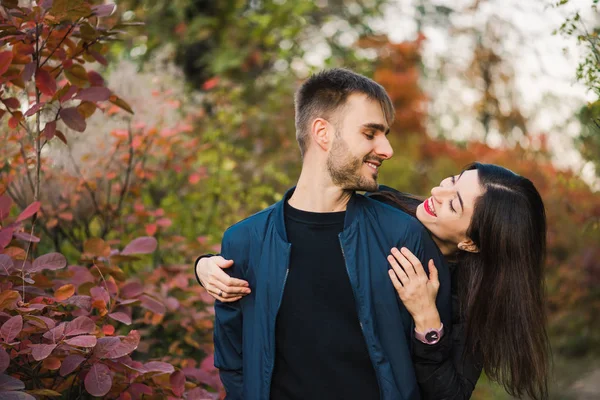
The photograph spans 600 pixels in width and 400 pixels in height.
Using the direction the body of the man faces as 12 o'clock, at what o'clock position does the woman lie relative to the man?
The woman is roughly at 9 o'clock from the man.

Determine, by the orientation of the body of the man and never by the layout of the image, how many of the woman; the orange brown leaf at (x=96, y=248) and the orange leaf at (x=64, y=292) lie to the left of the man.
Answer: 1

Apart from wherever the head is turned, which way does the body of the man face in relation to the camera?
toward the camera

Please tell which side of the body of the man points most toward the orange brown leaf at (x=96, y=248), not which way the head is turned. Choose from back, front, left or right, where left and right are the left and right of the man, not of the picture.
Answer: right

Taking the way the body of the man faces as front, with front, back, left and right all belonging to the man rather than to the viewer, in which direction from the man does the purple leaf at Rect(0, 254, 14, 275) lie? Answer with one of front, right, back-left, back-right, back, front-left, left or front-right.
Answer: right

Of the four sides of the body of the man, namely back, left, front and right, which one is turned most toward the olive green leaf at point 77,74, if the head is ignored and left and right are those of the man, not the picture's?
right

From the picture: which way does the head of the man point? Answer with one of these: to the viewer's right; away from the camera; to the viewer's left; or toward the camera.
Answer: to the viewer's right

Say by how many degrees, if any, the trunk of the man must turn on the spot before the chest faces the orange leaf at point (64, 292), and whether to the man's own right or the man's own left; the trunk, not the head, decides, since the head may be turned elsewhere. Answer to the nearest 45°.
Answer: approximately 90° to the man's own right

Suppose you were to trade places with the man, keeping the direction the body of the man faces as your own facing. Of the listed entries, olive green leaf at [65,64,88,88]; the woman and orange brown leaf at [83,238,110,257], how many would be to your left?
1

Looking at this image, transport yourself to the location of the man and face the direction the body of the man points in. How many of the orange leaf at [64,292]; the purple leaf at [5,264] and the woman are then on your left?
1

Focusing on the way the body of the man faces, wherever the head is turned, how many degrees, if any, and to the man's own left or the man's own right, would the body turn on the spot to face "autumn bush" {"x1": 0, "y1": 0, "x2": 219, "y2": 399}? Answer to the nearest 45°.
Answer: approximately 90° to the man's own right
